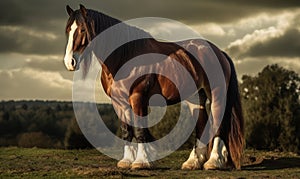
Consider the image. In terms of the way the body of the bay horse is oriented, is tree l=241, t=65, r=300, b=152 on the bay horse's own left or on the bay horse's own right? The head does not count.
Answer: on the bay horse's own right

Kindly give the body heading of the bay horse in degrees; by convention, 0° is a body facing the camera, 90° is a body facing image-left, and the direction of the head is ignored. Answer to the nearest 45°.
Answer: approximately 90°
